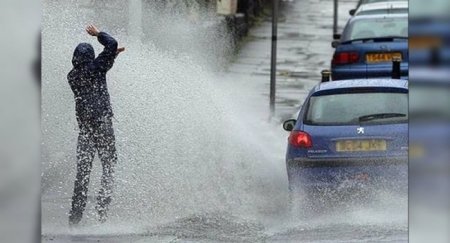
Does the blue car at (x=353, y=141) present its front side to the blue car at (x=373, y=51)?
yes

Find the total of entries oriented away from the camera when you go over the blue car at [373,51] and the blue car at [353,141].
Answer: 2

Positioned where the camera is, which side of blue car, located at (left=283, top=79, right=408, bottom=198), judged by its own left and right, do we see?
back

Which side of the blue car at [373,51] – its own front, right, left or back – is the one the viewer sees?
back

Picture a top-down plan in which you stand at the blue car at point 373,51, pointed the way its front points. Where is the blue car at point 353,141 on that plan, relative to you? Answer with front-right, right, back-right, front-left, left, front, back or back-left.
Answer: back
